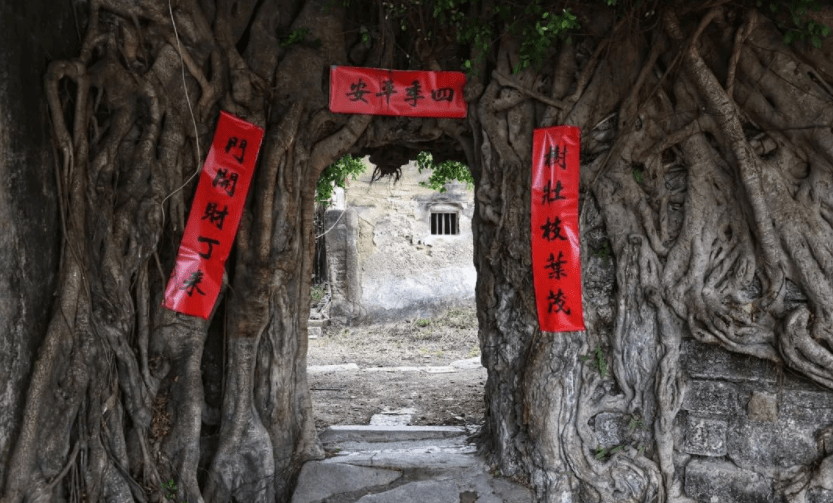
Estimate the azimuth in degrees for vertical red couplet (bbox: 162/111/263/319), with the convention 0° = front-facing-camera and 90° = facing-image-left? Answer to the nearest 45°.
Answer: approximately 0°

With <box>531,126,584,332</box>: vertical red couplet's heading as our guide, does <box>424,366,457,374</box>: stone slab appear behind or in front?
behind

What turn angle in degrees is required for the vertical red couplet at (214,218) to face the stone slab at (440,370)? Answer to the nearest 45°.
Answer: approximately 135° to its left

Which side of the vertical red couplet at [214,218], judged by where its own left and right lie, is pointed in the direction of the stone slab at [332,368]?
back

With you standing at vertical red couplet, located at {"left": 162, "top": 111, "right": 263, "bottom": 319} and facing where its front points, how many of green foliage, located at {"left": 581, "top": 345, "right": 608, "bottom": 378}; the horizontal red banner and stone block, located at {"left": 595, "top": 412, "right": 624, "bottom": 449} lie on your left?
3

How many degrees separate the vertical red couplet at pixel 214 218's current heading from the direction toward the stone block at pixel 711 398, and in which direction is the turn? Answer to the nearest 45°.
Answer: approximately 90° to its left

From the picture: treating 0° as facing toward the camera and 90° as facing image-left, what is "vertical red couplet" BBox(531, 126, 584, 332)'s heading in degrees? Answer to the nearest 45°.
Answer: approximately 0°

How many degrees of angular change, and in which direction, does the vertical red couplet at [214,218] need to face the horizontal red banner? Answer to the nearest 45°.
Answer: approximately 90° to its left

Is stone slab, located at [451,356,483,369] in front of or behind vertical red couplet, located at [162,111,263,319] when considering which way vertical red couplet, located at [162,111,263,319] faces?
behind
